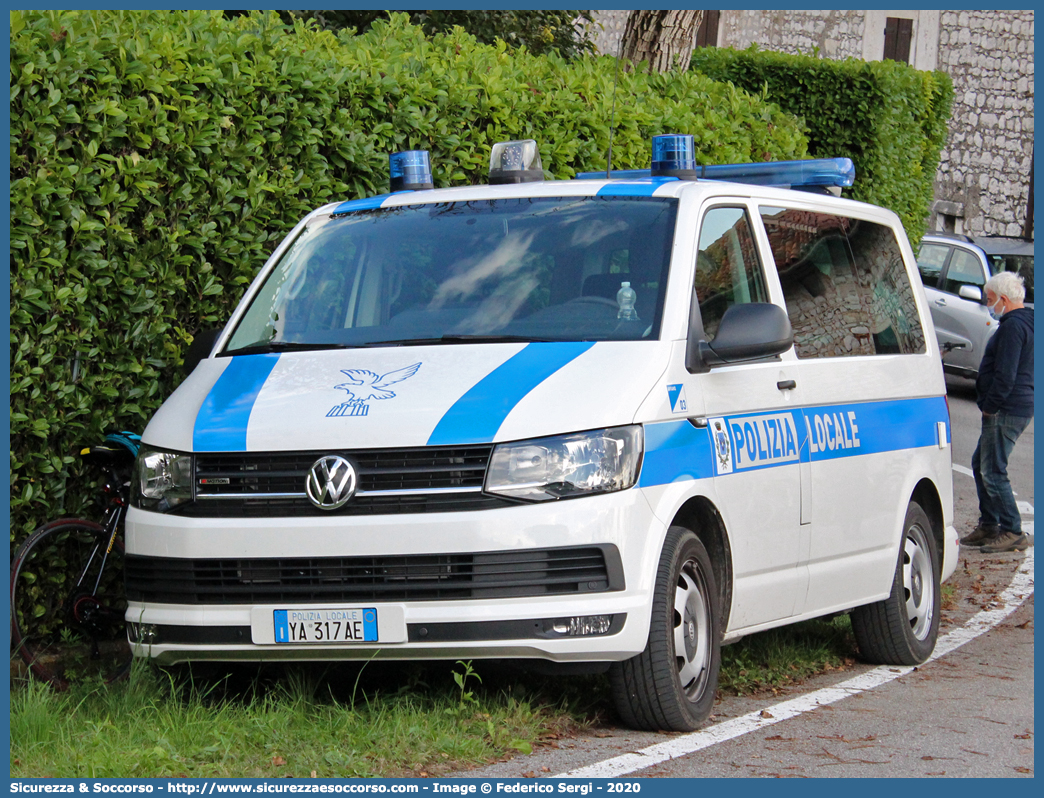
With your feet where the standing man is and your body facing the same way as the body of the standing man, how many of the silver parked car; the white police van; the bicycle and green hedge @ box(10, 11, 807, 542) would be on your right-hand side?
1

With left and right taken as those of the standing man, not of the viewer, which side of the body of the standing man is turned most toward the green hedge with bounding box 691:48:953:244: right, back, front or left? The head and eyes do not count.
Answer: right

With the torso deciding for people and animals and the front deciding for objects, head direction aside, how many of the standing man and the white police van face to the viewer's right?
0

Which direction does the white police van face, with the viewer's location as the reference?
facing the viewer and to the left of the viewer

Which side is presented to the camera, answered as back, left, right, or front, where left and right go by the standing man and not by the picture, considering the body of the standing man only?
left

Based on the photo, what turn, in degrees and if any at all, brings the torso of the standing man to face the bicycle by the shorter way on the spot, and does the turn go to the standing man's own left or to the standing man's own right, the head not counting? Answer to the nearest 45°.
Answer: approximately 45° to the standing man's own left

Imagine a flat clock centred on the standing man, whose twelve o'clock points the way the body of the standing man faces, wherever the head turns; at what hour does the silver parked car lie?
The silver parked car is roughly at 3 o'clock from the standing man.

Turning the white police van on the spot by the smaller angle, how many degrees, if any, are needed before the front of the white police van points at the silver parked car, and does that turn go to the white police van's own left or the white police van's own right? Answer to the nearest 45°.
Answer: approximately 135° to the white police van's own right

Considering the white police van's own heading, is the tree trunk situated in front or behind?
behind

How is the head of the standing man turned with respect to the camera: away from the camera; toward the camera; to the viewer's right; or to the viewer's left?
to the viewer's left
